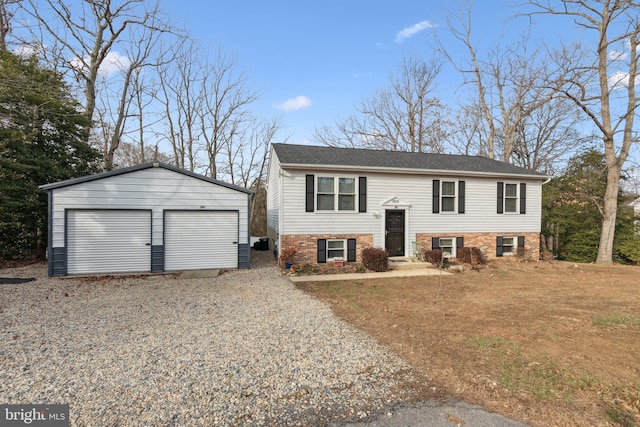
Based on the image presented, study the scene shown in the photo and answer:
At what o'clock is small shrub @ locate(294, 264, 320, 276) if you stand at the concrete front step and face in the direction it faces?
The small shrub is roughly at 2 o'clock from the concrete front step.

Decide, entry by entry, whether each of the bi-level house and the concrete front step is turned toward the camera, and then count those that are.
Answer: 2

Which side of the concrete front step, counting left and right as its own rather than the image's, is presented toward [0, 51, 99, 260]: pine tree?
right

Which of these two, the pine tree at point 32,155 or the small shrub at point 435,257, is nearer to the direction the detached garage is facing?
the small shrub

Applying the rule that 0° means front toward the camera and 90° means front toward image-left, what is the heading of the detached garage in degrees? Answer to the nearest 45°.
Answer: approximately 0°

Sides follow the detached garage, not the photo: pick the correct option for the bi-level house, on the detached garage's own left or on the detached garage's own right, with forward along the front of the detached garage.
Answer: on the detached garage's own left

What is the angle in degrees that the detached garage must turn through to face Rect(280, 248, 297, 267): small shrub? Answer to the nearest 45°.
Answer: approximately 90° to its left

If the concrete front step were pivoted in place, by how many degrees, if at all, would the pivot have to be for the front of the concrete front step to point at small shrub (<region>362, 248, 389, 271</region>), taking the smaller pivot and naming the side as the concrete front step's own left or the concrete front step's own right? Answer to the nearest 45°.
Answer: approximately 45° to the concrete front step's own right

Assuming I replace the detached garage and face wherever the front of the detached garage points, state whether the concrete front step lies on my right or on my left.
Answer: on my left

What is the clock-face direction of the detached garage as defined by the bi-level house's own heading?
The detached garage is roughly at 2 o'clock from the bi-level house.

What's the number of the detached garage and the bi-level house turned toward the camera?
2
